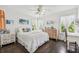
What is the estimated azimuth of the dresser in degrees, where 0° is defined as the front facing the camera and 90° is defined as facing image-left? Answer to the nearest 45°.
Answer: approximately 45°
